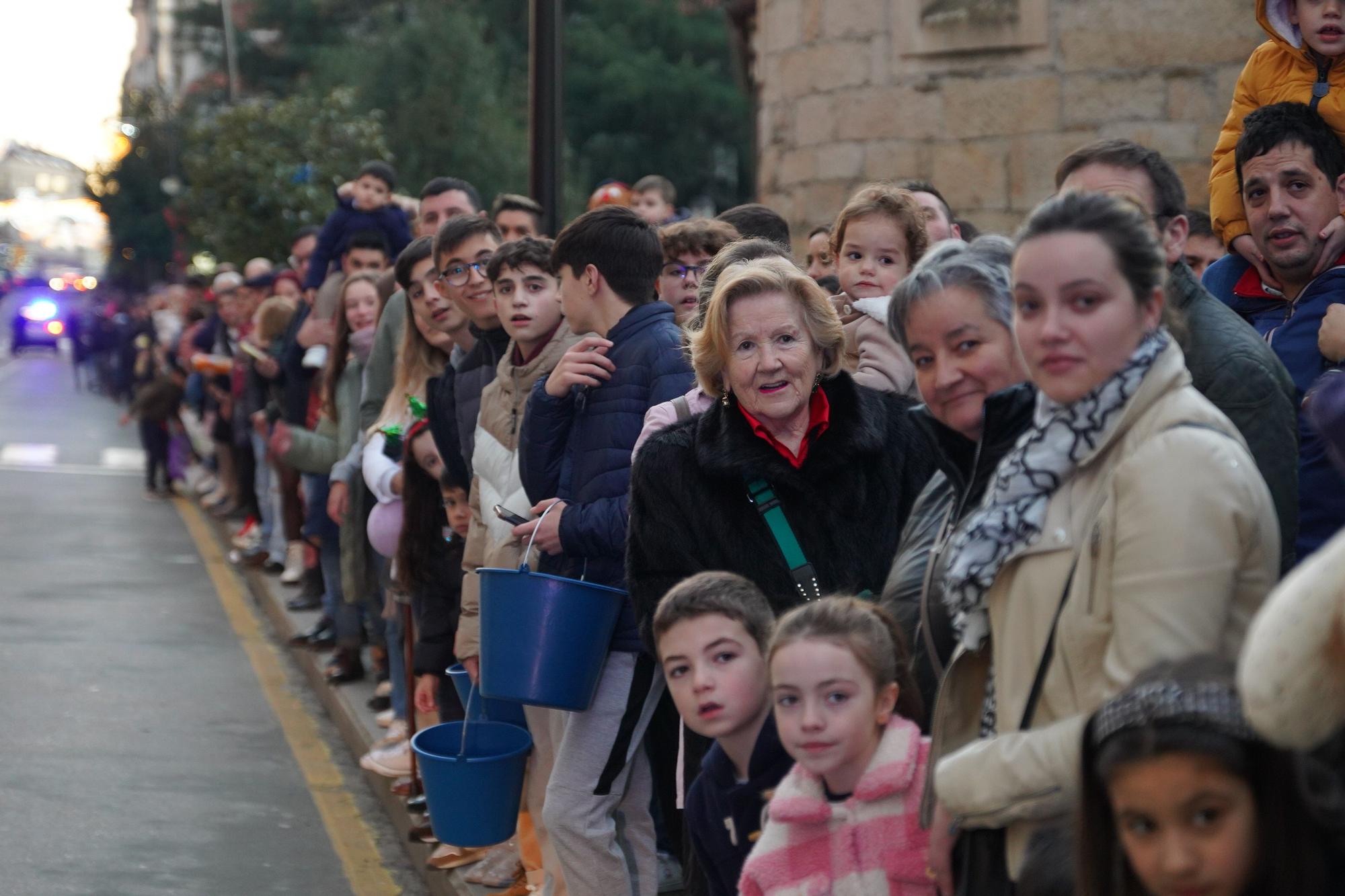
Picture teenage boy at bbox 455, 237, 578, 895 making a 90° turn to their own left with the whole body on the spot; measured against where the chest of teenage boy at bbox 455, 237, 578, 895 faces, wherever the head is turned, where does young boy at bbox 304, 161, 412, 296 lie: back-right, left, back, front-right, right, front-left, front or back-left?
back-left

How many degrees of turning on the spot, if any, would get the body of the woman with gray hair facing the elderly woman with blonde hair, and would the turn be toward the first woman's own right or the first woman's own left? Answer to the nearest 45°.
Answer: approximately 90° to the first woman's own right

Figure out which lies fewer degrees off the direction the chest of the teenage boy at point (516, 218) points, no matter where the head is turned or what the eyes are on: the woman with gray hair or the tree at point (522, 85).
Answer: the woman with gray hair

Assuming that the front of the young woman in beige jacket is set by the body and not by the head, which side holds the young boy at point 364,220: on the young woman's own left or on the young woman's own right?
on the young woman's own right

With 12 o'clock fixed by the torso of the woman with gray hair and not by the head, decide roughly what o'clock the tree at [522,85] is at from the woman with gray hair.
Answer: The tree is roughly at 4 o'clock from the woman with gray hair.

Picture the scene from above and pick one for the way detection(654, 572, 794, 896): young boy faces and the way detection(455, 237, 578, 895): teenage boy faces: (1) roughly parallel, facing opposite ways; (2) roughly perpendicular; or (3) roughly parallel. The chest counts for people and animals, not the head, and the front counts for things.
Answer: roughly parallel

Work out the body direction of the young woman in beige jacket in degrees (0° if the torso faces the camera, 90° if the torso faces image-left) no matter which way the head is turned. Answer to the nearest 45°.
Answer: approximately 45°

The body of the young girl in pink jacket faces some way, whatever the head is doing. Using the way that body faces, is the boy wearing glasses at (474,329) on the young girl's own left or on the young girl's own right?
on the young girl's own right

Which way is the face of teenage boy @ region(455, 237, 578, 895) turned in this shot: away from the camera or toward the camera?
toward the camera

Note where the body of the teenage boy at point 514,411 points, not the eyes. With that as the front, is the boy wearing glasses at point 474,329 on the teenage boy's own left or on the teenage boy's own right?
on the teenage boy's own right

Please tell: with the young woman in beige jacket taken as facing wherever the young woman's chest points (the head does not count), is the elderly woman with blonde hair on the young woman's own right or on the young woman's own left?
on the young woman's own right

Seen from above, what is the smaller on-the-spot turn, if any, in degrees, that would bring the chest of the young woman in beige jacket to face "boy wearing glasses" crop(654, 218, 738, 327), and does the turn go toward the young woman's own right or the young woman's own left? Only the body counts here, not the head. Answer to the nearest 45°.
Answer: approximately 90° to the young woman's own right

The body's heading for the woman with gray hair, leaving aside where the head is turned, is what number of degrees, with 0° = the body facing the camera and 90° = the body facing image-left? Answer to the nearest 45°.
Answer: approximately 45°

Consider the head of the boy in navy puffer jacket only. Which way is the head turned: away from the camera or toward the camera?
away from the camera

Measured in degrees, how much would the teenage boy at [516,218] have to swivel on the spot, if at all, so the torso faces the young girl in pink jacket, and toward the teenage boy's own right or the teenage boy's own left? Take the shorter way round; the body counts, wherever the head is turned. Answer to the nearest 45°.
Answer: approximately 45° to the teenage boy's own left

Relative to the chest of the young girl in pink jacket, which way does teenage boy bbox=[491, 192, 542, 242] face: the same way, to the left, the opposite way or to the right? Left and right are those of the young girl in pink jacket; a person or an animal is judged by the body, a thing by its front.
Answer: the same way
